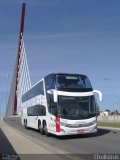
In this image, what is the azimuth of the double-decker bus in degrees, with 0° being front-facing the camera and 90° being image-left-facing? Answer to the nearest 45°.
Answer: approximately 315°
